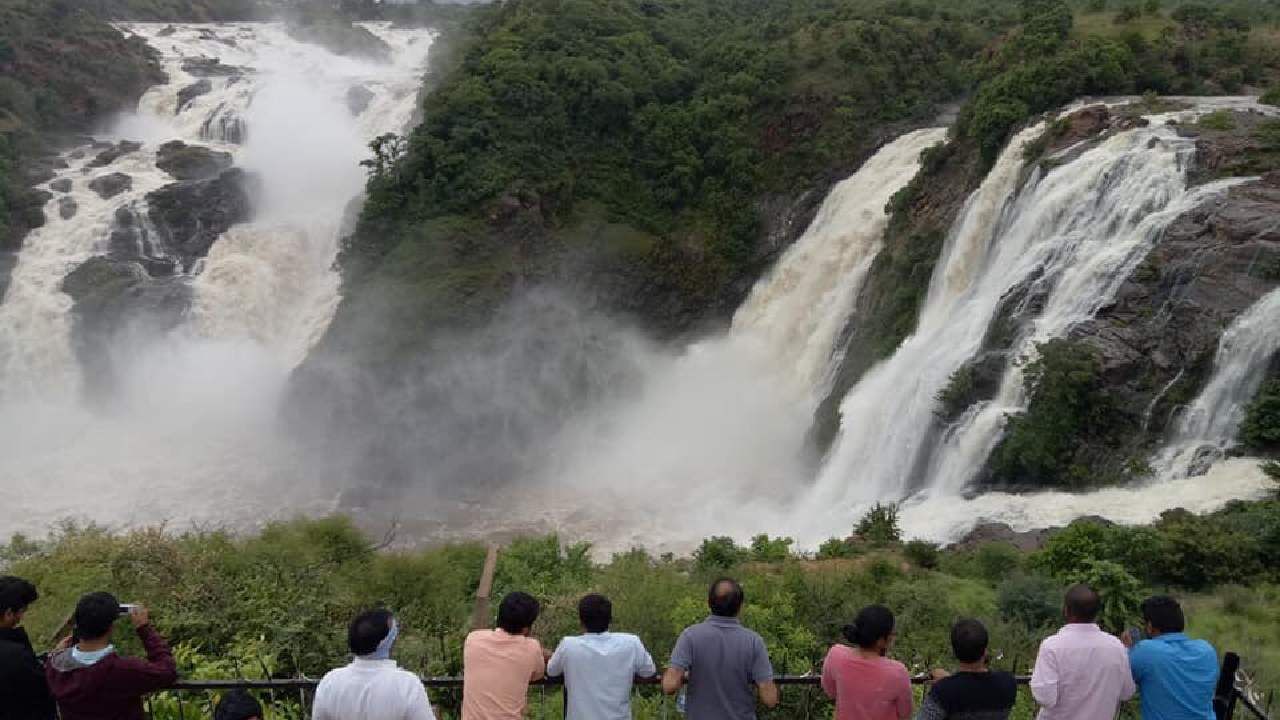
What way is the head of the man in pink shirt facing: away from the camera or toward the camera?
away from the camera

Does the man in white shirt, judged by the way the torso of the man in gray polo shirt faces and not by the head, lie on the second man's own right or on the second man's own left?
on the second man's own left

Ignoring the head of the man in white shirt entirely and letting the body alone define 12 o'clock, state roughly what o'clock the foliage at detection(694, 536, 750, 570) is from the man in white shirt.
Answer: The foliage is roughly at 1 o'clock from the man in white shirt.

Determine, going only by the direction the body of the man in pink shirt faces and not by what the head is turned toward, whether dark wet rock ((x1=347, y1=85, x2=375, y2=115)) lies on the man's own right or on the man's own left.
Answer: on the man's own left

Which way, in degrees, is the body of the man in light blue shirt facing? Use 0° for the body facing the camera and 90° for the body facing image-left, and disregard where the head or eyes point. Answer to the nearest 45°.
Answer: approximately 180°

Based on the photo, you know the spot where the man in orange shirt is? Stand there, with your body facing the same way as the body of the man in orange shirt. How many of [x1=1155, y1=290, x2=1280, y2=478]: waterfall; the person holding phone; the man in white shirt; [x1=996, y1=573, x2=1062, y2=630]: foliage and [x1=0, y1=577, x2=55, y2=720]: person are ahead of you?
2

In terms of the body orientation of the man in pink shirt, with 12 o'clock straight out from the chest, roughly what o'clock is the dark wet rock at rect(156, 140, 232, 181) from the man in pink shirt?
The dark wet rock is roughly at 10 o'clock from the man in pink shirt.

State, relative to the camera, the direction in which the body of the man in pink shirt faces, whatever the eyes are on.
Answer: away from the camera

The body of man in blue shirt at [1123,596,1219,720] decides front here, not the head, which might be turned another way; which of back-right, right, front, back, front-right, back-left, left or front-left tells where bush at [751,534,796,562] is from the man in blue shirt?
front-left

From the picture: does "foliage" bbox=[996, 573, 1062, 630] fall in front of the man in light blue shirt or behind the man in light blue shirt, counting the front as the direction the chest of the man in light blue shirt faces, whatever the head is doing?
in front

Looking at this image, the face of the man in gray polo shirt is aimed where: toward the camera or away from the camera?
away from the camera

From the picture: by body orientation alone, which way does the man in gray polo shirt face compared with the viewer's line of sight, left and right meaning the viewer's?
facing away from the viewer

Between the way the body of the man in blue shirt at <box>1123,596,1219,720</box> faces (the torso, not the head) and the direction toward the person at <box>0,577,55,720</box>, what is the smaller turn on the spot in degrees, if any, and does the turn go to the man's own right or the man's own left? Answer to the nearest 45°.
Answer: approximately 135° to the man's own left

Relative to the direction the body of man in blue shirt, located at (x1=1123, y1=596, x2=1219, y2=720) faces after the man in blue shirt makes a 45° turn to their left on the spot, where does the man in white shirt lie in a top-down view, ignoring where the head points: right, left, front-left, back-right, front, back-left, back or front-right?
left

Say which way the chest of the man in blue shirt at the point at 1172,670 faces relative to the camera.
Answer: away from the camera

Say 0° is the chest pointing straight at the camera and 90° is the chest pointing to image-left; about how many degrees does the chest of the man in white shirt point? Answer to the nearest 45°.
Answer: approximately 180°

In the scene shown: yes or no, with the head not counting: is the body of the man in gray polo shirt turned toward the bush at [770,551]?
yes

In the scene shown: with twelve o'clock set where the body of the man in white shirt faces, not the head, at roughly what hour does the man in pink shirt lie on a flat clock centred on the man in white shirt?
The man in pink shirt is roughly at 3 o'clock from the man in white shirt.

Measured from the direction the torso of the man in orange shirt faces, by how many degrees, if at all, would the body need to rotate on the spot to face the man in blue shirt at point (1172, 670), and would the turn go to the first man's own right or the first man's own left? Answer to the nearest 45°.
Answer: approximately 45° to the first man's own right
